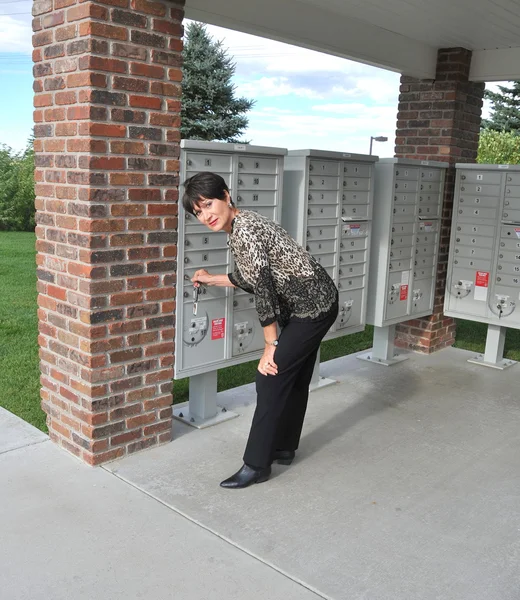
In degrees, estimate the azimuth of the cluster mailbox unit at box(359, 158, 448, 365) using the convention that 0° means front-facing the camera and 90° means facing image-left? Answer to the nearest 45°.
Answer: approximately 315°

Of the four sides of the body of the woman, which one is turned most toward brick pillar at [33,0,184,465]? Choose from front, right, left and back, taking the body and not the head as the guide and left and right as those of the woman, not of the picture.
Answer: front

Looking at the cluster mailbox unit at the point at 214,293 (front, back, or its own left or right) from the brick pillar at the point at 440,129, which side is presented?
left

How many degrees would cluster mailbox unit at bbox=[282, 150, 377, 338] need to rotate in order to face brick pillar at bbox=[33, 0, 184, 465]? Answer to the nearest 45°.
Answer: approximately 90° to its right

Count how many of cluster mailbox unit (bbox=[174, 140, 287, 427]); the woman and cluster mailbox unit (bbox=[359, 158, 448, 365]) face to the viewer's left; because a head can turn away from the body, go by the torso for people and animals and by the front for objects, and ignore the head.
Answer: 1

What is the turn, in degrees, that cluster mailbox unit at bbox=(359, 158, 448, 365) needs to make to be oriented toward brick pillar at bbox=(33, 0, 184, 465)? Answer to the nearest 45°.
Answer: approximately 90° to its right

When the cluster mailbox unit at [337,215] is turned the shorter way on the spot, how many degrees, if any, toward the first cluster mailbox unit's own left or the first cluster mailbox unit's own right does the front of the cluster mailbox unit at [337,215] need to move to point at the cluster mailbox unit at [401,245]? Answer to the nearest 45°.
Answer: approximately 90° to the first cluster mailbox unit's own left

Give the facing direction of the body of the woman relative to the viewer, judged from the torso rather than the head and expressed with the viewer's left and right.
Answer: facing to the left of the viewer

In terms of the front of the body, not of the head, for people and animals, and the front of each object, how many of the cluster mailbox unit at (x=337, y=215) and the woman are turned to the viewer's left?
1
